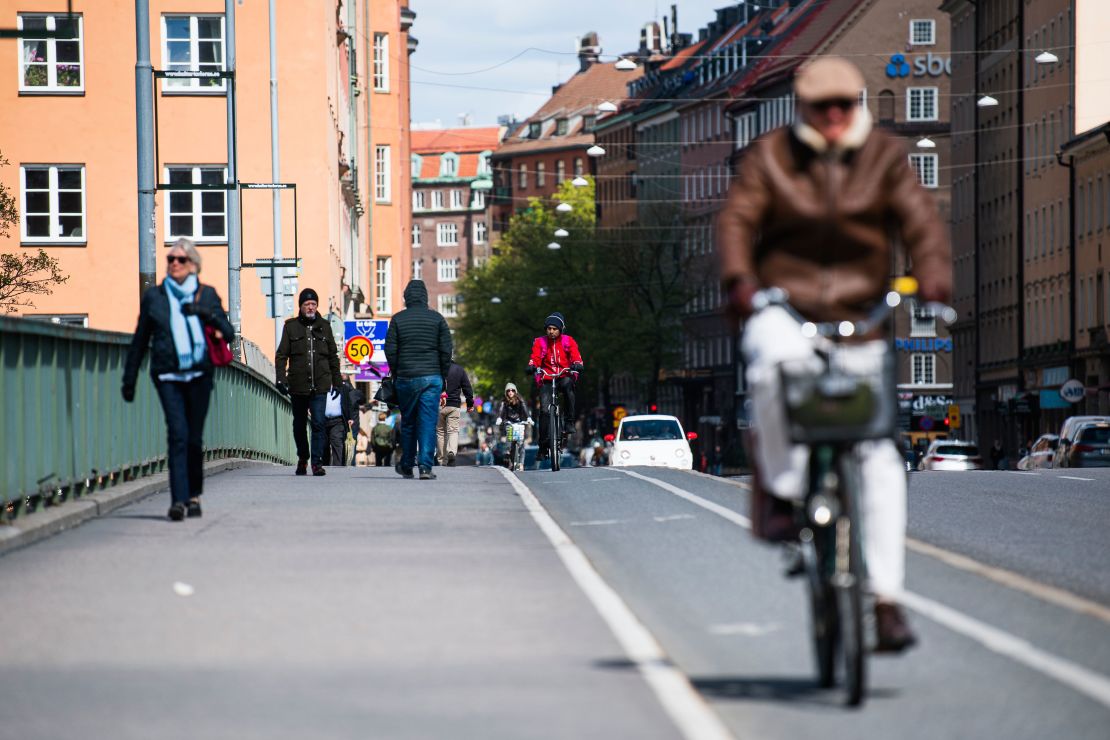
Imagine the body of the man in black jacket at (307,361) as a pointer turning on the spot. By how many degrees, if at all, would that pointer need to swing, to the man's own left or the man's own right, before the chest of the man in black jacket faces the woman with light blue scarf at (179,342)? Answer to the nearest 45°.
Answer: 0° — they already face them

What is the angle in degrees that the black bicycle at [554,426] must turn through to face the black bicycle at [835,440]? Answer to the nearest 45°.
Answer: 0° — it already faces it

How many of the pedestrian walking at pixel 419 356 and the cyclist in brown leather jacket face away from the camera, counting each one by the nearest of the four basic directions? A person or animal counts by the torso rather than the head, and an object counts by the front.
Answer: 1

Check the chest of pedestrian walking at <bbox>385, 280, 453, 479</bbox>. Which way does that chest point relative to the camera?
away from the camera

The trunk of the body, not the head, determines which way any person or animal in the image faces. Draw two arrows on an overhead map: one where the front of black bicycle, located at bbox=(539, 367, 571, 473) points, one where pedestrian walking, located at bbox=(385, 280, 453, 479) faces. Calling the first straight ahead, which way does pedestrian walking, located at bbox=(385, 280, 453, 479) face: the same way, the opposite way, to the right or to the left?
the opposite way

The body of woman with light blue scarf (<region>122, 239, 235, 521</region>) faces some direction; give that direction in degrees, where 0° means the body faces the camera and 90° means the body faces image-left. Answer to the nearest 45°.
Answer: approximately 0°

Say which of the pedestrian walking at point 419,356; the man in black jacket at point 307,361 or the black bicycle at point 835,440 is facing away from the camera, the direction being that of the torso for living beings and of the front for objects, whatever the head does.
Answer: the pedestrian walking

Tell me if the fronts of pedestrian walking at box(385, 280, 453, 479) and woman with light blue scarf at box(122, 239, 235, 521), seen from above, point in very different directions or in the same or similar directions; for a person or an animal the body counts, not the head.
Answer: very different directions

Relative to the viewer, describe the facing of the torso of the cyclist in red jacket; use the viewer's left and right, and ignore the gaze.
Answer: facing the viewer

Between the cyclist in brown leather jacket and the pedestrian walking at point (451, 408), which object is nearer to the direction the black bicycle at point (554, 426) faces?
the cyclist in brown leather jacket

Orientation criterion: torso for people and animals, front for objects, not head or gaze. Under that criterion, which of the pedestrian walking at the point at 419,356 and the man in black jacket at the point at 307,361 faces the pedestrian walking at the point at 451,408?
the pedestrian walking at the point at 419,356

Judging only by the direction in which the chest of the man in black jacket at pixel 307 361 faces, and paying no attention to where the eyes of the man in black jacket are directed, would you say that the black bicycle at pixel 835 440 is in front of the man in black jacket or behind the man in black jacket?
in front

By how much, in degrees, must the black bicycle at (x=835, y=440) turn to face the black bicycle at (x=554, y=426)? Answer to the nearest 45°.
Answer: approximately 180°
